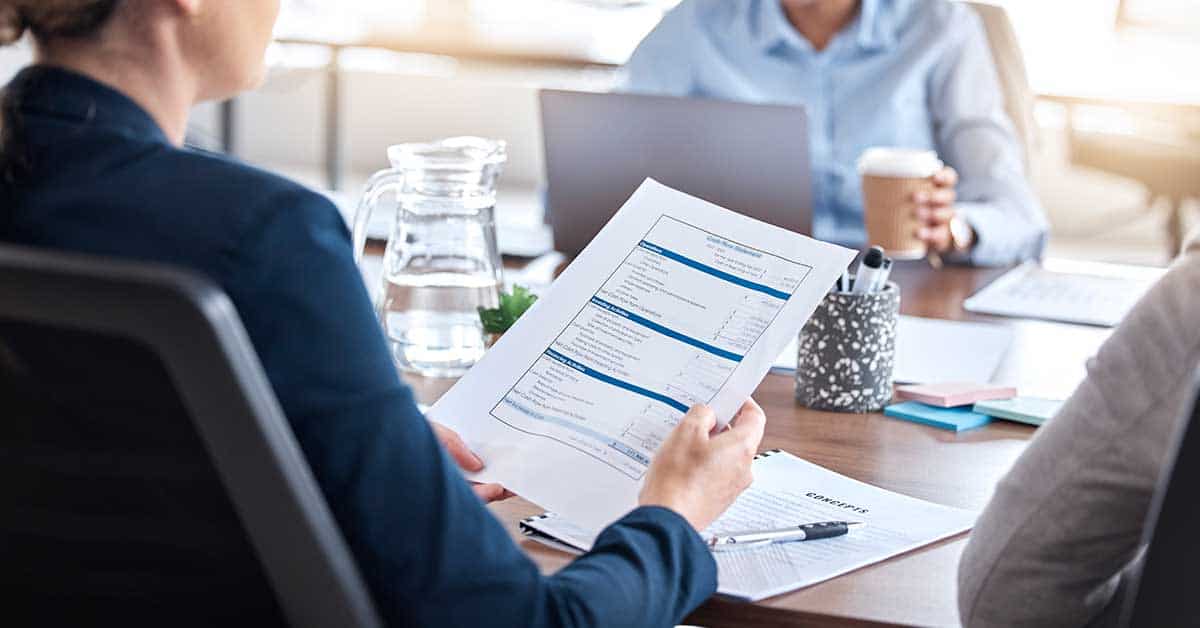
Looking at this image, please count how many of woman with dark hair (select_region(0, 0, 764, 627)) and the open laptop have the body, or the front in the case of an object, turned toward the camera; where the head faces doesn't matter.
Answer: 0

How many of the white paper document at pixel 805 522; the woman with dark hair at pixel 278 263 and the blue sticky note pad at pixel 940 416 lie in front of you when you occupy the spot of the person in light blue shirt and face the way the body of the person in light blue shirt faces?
3

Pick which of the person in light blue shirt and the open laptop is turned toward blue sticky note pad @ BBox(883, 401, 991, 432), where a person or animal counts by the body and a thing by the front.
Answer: the person in light blue shirt

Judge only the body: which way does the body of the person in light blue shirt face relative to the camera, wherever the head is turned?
toward the camera

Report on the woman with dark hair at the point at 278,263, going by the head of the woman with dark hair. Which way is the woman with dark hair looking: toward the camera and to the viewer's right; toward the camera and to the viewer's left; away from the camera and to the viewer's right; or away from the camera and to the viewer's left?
away from the camera and to the viewer's right

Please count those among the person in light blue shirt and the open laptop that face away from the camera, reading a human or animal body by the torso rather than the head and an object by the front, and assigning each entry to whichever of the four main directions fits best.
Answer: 1

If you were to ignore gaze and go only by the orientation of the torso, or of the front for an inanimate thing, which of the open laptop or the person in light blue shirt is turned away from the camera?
the open laptop

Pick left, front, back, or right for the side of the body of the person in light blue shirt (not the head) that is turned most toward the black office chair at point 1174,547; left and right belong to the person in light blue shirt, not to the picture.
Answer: front

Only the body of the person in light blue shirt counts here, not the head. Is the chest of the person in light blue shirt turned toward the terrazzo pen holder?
yes

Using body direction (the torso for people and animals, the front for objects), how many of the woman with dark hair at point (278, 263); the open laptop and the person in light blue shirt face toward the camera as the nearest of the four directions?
1

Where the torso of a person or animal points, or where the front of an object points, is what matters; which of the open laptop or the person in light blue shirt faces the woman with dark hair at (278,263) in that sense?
the person in light blue shirt

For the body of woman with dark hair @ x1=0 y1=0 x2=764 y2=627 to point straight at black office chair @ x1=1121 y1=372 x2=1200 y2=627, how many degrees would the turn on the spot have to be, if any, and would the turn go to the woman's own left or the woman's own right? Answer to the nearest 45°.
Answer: approximately 45° to the woman's own right

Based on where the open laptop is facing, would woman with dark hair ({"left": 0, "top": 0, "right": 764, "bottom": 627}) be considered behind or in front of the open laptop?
behind

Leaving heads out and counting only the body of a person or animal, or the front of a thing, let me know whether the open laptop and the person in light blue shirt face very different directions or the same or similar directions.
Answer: very different directions

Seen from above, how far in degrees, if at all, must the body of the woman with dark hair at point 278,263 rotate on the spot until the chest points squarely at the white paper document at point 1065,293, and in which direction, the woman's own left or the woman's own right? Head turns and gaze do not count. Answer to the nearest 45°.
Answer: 0° — they already face it

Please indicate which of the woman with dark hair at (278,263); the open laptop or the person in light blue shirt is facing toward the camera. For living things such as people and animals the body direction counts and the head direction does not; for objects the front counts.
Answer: the person in light blue shirt

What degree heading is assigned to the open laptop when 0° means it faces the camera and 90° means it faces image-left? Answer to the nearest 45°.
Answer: approximately 180°

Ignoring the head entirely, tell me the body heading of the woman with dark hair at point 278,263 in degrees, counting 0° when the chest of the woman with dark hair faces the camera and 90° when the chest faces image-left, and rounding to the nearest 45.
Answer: approximately 225°

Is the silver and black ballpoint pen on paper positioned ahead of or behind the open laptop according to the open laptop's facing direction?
behind

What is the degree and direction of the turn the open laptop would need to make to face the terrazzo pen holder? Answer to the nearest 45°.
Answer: approximately 180°
